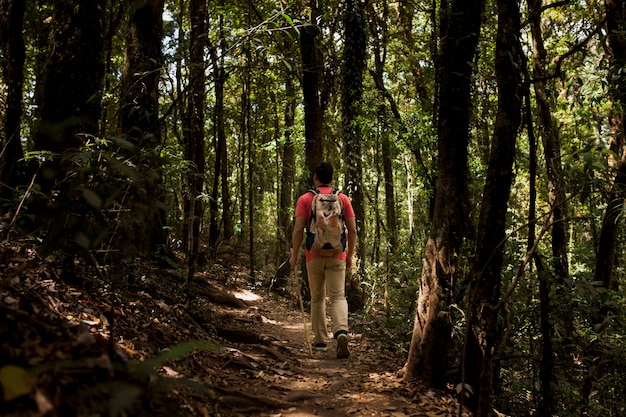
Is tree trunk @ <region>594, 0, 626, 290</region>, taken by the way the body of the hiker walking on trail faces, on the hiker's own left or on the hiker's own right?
on the hiker's own right

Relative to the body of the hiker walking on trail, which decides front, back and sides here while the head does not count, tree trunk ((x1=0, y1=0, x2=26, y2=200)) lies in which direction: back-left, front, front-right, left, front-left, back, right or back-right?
left

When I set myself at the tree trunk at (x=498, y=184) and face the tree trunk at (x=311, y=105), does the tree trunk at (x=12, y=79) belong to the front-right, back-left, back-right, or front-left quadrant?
front-left

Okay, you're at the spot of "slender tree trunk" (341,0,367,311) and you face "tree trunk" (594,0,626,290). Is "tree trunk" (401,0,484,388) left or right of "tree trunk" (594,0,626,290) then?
right

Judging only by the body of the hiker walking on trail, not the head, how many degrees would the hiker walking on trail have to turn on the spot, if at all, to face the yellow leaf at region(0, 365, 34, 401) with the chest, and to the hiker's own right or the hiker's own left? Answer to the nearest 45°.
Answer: approximately 180°

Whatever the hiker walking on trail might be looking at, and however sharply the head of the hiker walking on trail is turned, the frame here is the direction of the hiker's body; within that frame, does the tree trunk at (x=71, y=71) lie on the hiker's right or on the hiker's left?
on the hiker's left

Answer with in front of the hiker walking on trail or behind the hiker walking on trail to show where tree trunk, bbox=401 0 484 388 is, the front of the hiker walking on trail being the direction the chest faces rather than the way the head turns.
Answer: behind

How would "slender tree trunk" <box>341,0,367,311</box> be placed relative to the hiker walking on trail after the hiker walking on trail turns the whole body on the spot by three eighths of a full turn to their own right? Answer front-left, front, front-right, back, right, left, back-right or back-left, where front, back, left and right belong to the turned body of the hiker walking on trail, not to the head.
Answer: back-left

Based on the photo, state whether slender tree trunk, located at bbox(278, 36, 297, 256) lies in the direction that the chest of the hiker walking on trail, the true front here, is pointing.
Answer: yes

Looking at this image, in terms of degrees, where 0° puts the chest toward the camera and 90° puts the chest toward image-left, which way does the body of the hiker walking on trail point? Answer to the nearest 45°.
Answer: approximately 180°

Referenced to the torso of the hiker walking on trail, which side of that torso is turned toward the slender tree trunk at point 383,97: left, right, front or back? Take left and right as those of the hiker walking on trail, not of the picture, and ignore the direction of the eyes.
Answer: front

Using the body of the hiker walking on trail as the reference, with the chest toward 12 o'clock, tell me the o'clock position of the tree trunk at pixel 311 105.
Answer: The tree trunk is roughly at 12 o'clock from the hiker walking on trail.
